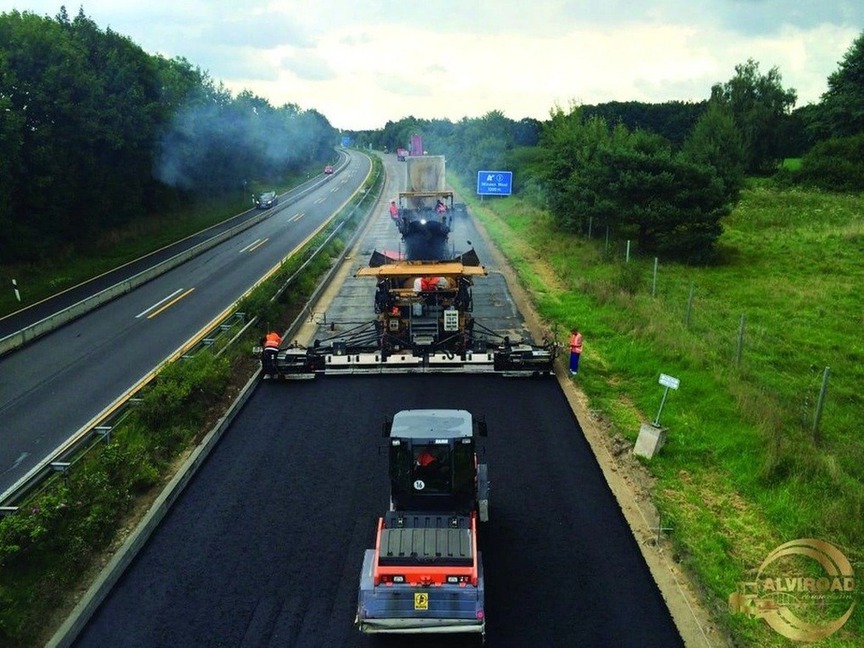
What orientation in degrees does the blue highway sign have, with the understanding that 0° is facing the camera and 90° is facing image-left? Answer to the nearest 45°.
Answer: approximately 0°

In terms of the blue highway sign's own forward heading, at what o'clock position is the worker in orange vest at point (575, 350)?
The worker in orange vest is roughly at 12 o'clock from the blue highway sign.

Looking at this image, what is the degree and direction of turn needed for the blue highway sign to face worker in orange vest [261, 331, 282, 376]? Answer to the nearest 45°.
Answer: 0° — it already faces them

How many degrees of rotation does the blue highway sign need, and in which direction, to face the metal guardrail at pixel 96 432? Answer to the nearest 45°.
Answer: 0° — it already faces it

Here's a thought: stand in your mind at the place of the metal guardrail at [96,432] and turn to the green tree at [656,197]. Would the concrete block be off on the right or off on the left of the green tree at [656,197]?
right
